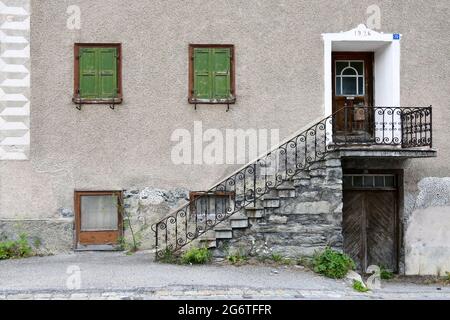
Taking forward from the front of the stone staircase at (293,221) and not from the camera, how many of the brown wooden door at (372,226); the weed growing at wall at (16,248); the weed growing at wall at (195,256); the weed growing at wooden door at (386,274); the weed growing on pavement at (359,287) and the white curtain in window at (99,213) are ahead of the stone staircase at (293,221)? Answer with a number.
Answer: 3

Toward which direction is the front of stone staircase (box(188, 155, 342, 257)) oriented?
to the viewer's left

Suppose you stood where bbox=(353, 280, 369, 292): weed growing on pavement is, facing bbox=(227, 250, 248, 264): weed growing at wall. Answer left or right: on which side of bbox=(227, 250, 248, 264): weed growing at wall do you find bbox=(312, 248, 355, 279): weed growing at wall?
right

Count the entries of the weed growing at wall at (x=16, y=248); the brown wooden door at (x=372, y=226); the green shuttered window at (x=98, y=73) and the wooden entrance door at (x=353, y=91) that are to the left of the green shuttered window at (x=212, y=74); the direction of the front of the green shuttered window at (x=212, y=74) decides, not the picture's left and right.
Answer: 2

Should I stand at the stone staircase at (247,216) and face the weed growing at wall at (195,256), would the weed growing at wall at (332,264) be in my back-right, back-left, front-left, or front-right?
back-left

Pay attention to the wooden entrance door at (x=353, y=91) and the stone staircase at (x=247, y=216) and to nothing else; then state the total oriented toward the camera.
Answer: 1

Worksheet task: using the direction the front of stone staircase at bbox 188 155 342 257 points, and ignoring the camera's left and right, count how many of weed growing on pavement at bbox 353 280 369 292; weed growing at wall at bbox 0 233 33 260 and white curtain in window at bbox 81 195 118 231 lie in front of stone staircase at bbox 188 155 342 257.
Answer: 2

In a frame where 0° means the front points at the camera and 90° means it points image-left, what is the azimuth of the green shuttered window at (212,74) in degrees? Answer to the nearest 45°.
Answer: approximately 0°

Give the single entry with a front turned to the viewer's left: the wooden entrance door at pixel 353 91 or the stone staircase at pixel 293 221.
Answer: the stone staircase

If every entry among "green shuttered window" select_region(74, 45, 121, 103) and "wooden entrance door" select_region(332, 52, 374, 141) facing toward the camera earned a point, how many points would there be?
2

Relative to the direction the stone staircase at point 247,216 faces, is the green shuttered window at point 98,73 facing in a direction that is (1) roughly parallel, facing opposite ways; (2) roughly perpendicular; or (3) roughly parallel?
roughly perpendicular

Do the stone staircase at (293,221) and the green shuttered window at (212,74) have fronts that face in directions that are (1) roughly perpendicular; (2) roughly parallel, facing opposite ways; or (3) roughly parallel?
roughly perpendicular
